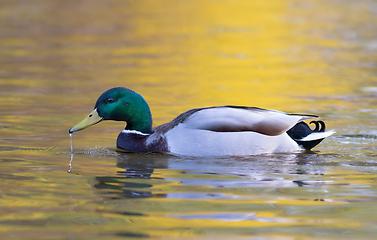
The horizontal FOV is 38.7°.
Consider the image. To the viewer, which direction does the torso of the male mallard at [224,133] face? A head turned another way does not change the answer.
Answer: to the viewer's left
